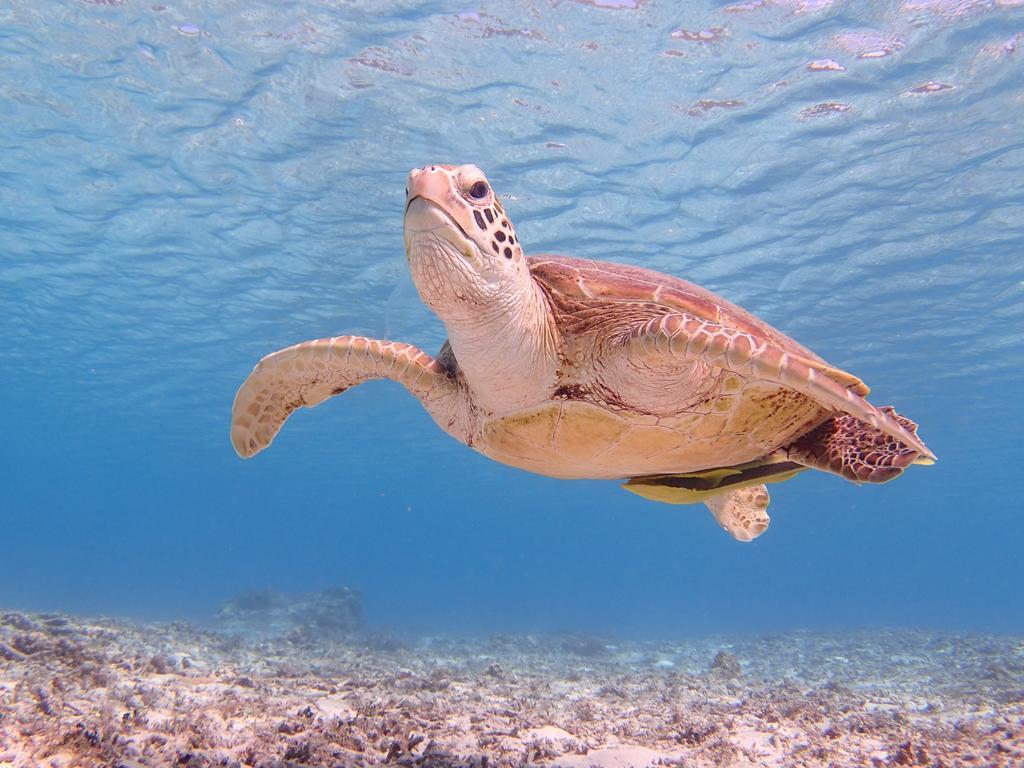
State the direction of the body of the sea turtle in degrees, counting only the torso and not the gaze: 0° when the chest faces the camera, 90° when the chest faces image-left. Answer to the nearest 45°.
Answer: approximately 45°
